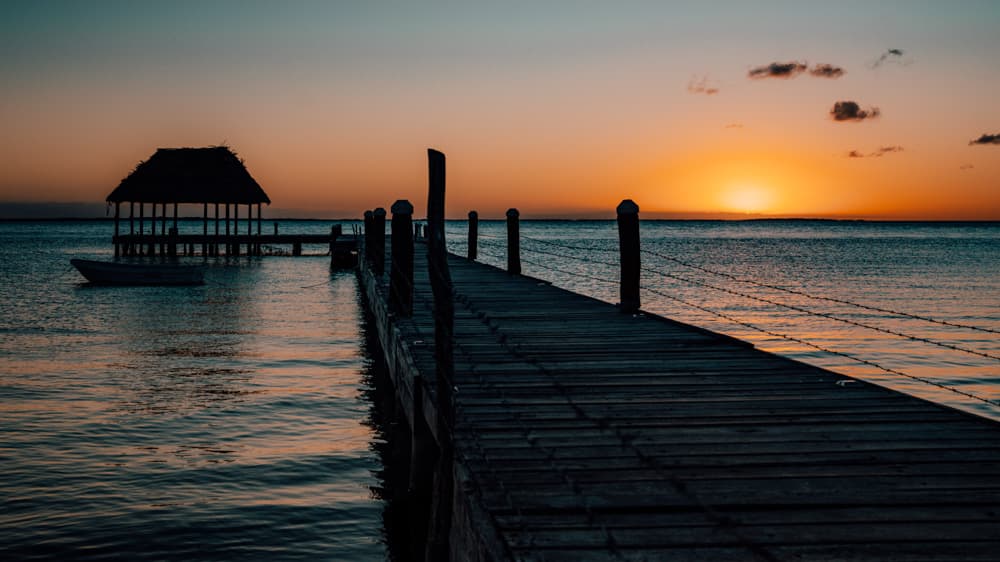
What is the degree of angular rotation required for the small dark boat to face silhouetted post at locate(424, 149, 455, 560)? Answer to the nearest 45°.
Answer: approximately 90° to its left

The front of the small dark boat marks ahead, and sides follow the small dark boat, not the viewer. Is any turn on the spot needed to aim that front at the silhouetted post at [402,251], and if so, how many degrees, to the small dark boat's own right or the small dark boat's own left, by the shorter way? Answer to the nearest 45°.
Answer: approximately 90° to the small dark boat's own left

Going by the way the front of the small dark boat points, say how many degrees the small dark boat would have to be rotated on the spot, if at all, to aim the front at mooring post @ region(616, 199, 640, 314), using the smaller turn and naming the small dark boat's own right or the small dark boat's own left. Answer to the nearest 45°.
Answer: approximately 90° to the small dark boat's own left

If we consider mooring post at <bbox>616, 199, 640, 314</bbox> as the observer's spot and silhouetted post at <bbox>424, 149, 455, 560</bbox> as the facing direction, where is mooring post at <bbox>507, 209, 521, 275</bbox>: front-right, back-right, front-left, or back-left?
back-right

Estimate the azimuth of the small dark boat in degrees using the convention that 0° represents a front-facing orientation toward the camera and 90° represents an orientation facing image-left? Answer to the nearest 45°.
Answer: approximately 90°
